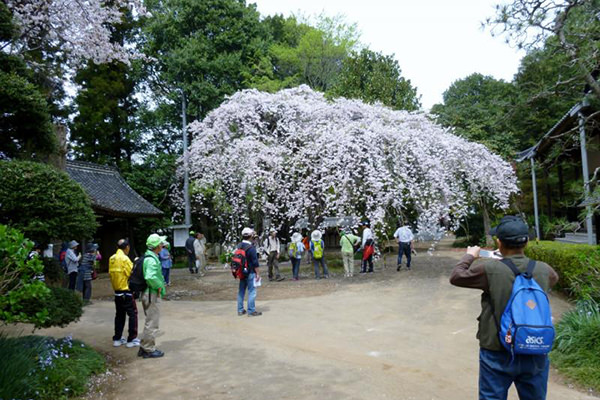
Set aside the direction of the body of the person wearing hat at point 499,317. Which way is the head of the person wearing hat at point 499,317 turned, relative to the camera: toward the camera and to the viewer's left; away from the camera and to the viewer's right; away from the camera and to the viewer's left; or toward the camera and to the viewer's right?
away from the camera and to the viewer's left

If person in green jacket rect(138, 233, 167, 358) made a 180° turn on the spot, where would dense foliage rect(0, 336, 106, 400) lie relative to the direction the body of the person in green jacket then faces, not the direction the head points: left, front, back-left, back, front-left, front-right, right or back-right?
front-left

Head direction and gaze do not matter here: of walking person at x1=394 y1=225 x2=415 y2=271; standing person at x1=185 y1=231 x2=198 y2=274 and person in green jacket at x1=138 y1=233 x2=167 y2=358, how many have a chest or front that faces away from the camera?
2

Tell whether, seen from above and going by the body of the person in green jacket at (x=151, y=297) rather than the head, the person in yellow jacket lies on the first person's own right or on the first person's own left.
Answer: on the first person's own left

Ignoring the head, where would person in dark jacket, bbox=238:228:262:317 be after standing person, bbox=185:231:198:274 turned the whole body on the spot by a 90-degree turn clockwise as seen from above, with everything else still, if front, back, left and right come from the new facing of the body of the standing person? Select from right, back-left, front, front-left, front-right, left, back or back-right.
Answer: right
